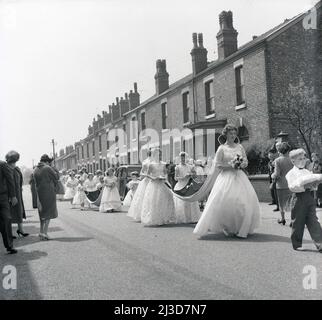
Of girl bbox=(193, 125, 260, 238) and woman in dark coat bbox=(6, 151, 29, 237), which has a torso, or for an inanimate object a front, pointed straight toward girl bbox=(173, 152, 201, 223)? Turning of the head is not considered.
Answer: the woman in dark coat

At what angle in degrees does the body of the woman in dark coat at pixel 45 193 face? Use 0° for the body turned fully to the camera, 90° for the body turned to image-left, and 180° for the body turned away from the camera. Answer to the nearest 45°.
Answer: approximately 225°

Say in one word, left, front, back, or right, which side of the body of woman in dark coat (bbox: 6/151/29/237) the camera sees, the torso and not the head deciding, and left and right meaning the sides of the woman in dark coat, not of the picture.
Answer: right

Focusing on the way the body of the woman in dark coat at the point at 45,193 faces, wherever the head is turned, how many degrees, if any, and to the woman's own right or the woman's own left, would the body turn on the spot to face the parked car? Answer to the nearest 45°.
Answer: approximately 45° to the woman's own left

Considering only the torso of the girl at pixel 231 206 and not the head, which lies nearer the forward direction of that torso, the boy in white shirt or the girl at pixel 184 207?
the boy in white shirt
